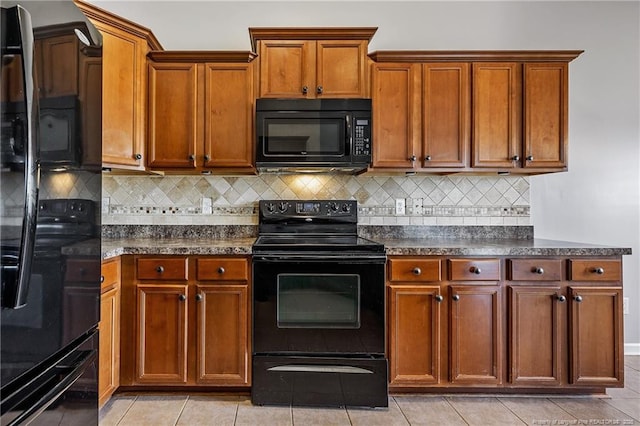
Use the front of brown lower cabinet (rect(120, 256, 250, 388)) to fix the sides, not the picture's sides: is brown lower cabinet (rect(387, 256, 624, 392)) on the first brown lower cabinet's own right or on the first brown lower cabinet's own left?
on the first brown lower cabinet's own left

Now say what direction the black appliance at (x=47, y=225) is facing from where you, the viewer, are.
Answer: facing the viewer and to the right of the viewer

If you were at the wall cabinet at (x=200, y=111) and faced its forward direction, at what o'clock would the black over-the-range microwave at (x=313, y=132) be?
The black over-the-range microwave is roughly at 10 o'clock from the wall cabinet.

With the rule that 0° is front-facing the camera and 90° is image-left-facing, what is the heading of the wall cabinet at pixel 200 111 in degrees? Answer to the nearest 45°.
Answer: approximately 0°

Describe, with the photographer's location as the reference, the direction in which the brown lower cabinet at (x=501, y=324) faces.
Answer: facing the viewer

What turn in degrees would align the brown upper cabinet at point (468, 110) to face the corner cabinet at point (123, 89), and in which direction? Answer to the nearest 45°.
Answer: approximately 45° to its right

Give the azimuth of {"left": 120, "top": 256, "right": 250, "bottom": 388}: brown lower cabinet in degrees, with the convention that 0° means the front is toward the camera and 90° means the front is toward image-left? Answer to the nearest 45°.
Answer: approximately 0°

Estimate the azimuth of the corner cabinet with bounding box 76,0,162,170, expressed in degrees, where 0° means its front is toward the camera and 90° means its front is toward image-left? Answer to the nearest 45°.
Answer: approximately 315°

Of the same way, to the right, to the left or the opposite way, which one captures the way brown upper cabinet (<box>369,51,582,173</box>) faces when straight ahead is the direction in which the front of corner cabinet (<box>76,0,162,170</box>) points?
to the right

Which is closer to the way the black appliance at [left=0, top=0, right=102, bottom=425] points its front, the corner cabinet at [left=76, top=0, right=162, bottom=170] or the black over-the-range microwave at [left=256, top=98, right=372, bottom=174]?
the black over-the-range microwave

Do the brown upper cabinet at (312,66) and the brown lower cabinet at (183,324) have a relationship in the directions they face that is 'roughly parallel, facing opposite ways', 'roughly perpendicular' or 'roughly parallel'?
roughly parallel

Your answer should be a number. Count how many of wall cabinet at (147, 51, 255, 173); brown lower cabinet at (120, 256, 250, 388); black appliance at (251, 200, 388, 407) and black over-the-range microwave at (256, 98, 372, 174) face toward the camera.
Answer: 4

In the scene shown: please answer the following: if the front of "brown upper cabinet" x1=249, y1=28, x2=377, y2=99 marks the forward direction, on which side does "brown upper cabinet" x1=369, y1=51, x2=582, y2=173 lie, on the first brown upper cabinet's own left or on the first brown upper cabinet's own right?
on the first brown upper cabinet's own left
